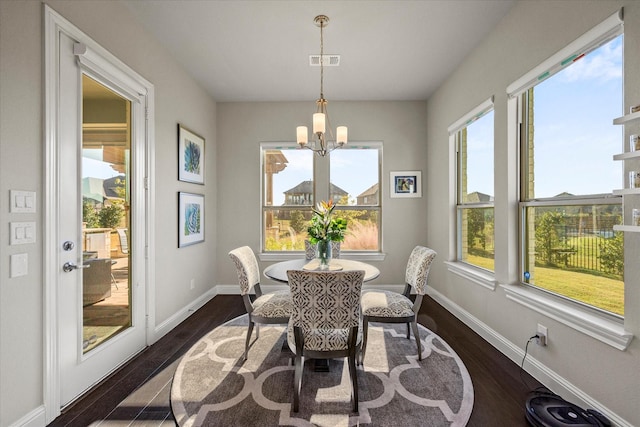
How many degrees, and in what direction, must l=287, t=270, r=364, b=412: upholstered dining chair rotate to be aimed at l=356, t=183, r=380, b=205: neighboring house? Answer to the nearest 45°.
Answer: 0° — it already faces it

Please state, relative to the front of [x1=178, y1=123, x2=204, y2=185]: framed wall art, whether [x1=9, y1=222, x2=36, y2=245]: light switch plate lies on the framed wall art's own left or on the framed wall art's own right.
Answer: on the framed wall art's own right

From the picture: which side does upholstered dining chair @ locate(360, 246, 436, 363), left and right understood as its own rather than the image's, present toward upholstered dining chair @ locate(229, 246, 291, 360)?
front

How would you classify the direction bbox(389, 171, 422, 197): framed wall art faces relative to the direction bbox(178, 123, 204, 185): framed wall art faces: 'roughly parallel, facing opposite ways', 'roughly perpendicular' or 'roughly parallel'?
roughly perpendicular

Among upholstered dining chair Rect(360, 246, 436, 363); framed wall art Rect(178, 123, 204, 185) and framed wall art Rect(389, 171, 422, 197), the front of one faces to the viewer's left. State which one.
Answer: the upholstered dining chair

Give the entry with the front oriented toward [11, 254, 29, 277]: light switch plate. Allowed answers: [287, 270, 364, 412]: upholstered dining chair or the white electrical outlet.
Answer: the white electrical outlet

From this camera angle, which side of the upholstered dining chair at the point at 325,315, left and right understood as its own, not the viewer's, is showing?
back

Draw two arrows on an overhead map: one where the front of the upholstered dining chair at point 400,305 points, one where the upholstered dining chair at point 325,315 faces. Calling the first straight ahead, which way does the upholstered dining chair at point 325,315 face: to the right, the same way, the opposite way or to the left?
to the right

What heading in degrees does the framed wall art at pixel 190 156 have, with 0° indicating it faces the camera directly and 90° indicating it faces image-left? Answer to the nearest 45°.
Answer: approximately 315°

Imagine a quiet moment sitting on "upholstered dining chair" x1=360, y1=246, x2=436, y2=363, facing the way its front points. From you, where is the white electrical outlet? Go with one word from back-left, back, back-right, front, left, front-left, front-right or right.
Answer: back

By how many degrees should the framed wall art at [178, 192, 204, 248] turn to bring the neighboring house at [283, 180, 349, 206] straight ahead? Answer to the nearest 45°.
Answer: approximately 45° to its left

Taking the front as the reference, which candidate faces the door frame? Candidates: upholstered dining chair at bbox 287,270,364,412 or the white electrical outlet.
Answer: the white electrical outlet

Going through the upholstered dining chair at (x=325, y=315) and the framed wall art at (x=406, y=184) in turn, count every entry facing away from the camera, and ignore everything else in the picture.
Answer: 1

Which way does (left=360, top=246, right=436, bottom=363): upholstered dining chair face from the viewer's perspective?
to the viewer's left
